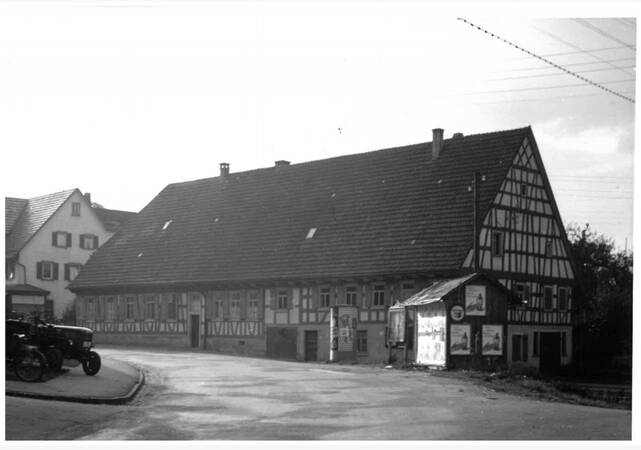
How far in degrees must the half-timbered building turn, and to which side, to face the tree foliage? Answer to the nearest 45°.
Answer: approximately 90° to its left

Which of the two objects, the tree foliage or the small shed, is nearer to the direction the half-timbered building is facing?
the small shed

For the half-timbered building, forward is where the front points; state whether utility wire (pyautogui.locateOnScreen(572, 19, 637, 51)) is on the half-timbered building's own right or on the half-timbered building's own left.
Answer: on the half-timbered building's own left

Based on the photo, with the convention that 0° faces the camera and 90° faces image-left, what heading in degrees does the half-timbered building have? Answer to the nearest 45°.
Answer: approximately 45°

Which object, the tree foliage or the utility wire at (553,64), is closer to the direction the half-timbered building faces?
the utility wire

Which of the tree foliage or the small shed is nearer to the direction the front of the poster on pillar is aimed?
the small shed

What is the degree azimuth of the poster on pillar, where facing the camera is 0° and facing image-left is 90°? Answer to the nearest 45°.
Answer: approximately 0°
